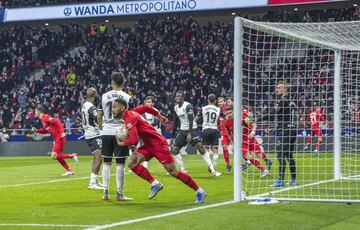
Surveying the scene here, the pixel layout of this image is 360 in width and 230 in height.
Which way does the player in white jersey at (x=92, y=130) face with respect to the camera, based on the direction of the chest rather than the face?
to the viewer's right

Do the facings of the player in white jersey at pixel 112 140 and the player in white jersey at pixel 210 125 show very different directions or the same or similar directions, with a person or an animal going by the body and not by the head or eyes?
same or similar directions

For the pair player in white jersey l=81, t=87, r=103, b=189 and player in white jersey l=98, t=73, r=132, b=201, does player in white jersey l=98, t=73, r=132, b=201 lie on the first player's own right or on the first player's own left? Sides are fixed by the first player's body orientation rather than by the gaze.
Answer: on the first player's own right

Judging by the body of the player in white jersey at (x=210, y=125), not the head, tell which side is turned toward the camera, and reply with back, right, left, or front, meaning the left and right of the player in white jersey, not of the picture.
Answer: back

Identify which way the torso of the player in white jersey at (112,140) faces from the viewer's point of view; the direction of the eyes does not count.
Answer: away from the camera

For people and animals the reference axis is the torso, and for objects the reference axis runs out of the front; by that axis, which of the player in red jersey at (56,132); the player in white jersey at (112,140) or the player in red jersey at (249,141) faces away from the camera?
the player in white jersey

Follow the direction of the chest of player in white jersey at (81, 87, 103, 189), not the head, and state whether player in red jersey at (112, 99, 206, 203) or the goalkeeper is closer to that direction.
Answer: the goalkeeper

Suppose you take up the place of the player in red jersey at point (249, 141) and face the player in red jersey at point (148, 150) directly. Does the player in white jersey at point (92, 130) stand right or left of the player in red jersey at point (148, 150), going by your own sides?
right
